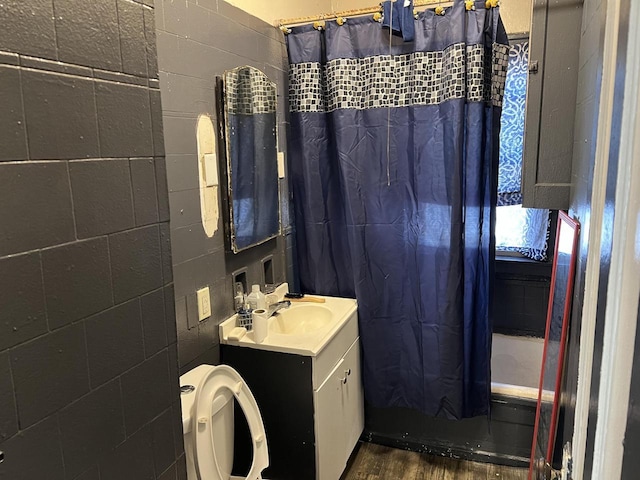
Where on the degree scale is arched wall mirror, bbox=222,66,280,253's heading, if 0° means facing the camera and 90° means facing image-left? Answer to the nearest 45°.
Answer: approximately 315°

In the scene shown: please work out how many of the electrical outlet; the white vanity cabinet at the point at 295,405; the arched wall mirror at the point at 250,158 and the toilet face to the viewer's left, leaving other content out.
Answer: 0

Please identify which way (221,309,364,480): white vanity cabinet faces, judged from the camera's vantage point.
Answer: facing the viewer and to the right of the viewer

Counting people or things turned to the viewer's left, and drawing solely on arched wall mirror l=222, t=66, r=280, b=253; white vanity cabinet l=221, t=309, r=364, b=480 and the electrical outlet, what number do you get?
0

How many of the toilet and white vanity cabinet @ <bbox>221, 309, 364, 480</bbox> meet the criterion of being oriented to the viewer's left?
0

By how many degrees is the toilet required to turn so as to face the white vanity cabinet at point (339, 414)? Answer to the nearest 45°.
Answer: approximately 90° to its left

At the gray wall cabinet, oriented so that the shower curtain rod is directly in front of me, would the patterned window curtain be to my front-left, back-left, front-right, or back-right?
front-right
